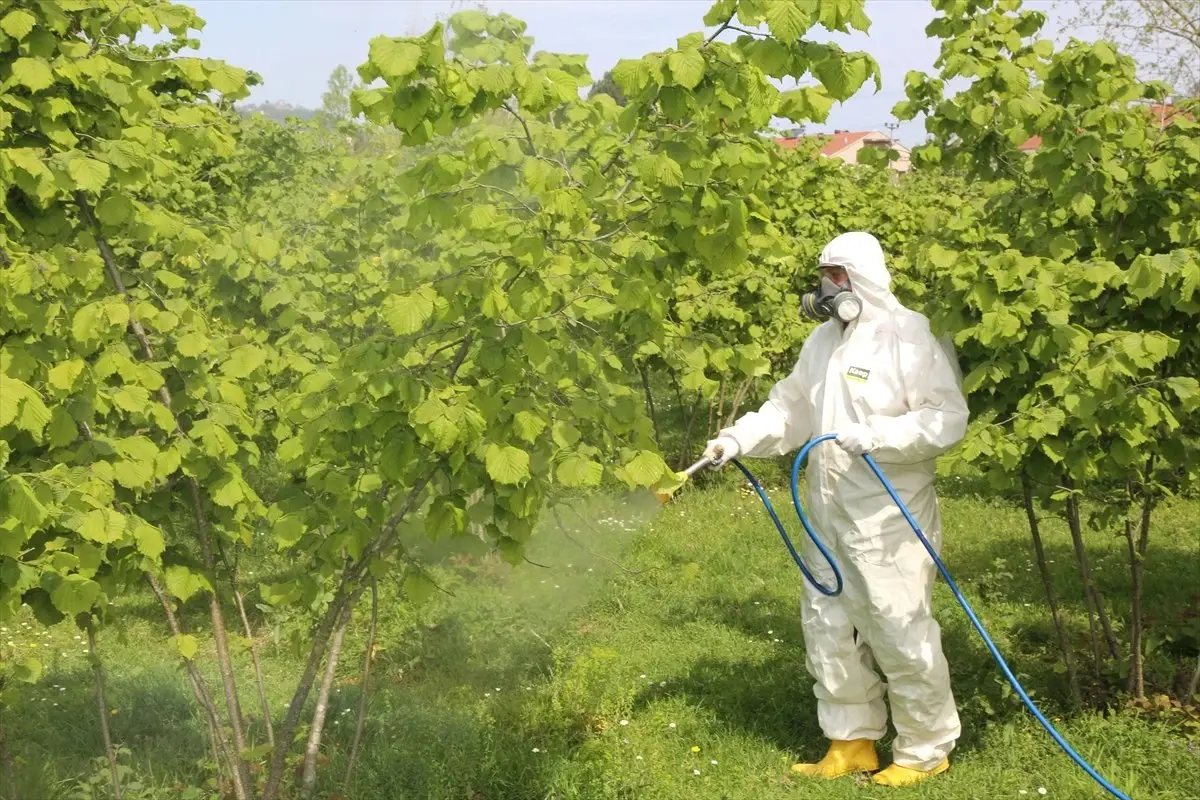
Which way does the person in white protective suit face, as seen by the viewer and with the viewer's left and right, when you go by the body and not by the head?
facing the viewer and to the left of the viewer
